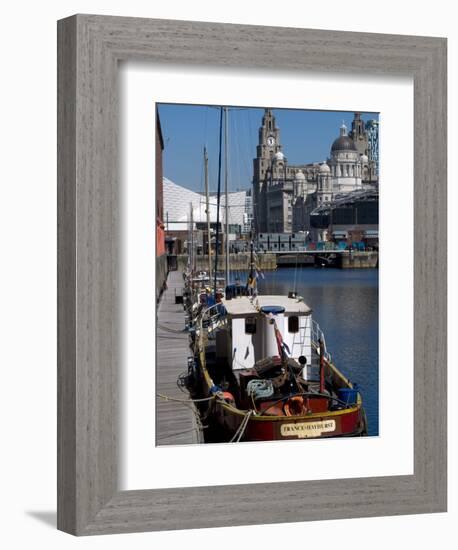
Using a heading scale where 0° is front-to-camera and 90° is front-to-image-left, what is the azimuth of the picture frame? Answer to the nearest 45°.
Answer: approximately 315°
